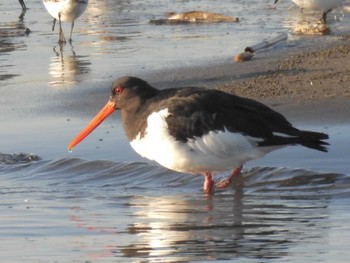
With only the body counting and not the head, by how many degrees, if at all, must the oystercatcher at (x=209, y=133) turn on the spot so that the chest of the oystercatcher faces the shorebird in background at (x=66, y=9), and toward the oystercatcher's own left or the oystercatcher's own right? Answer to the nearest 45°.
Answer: approximately 90° to the oystercatcher's own right

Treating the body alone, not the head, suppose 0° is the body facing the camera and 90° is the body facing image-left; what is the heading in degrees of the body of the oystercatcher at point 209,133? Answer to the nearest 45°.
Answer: approximately 90°

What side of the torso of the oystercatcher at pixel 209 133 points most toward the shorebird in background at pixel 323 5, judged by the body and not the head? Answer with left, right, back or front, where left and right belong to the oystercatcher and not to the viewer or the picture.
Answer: right
